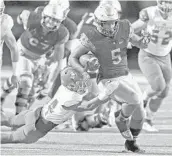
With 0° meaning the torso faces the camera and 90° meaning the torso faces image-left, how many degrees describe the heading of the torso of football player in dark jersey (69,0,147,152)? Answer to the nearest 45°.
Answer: approximately 0°

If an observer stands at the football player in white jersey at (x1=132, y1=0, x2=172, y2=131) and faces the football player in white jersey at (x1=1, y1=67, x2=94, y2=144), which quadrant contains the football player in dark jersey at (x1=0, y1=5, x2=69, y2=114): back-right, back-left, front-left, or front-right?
front-right

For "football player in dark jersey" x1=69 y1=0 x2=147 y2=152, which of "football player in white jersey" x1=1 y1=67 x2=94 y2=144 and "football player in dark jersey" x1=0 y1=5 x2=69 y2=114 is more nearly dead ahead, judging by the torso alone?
the football player in white jersey

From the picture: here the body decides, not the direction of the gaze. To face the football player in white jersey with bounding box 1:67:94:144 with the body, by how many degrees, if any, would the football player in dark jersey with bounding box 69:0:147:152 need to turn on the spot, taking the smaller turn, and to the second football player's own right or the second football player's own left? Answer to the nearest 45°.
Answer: approximately 45° to the second football player's own right
